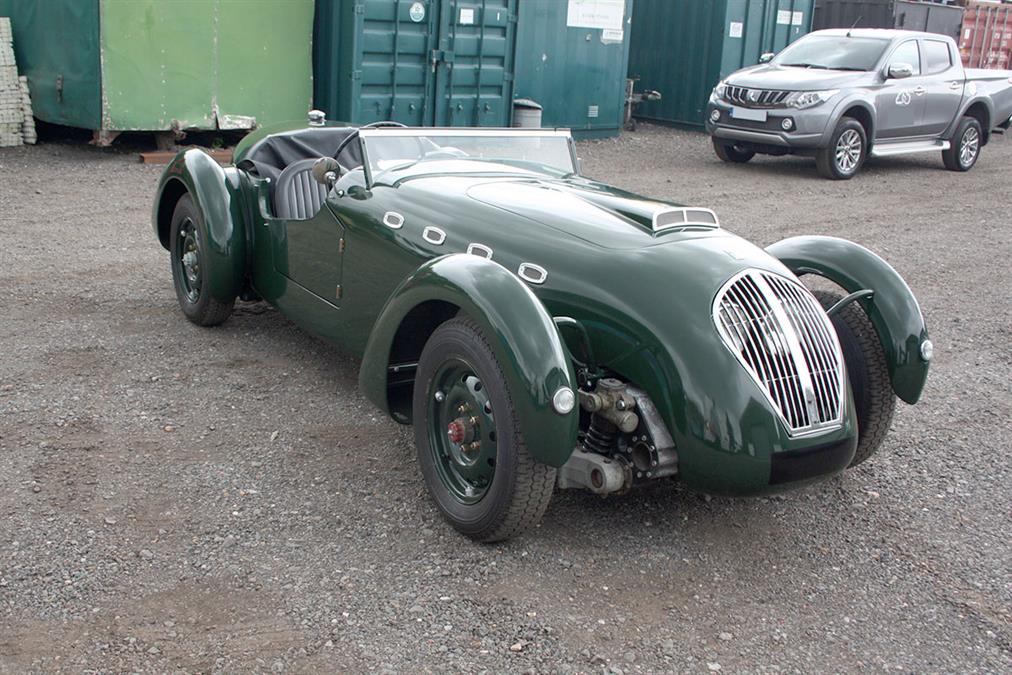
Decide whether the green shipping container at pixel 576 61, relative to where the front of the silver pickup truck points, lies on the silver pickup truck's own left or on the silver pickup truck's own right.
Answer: on the silver pickup truck's own right

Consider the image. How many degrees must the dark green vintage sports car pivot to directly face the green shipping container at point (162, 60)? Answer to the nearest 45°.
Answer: approximately 180°

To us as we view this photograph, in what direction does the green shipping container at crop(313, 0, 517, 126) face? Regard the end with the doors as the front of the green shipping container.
facing the viewer

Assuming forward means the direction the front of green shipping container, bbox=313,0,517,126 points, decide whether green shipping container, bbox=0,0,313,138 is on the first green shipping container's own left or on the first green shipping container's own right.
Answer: on the first green shipping container's own right

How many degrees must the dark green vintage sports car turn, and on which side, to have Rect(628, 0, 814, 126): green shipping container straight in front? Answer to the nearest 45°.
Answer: approximately 135° to its left

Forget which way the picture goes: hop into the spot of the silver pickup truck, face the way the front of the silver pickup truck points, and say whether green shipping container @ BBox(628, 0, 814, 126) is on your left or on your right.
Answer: on your right

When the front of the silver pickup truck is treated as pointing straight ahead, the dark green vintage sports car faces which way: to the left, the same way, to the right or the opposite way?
to the left

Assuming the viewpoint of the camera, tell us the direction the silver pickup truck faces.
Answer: facing the viewer and to the left of the viewer

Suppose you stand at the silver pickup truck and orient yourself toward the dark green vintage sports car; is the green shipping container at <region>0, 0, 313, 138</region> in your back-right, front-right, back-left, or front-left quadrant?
front-right

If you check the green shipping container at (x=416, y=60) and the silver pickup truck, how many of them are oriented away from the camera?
0

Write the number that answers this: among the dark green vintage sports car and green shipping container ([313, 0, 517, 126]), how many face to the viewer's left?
0

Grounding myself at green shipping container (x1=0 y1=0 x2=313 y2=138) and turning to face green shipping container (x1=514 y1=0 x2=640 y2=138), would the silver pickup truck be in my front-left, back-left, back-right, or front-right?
front-right

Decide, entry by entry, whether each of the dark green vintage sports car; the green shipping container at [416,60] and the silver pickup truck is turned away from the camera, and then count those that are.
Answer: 0

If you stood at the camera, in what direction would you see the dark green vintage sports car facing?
facing the viewer and to the right of the viewer

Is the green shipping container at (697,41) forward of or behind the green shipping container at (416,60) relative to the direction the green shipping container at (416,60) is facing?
behind

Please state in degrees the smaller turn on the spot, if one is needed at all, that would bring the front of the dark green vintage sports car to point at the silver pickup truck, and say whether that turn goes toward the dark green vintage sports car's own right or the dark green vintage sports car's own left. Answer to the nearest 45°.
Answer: approximately 135° to the dark green vintage sports car's own left

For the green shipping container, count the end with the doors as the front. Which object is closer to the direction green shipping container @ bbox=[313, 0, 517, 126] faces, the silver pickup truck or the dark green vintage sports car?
the dark green vintage sports car

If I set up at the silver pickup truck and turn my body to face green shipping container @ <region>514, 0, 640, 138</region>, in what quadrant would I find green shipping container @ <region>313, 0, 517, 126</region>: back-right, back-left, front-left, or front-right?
front-left
